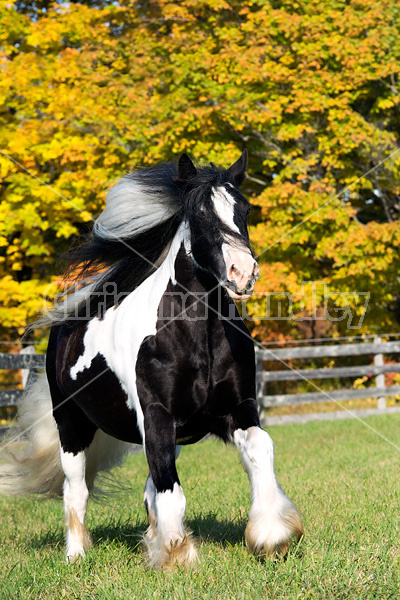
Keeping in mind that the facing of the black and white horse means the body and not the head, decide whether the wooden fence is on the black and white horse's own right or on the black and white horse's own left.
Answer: on the black and white horse's own left

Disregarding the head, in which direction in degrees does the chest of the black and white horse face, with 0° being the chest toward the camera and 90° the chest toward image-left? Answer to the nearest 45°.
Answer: approximately 315°
